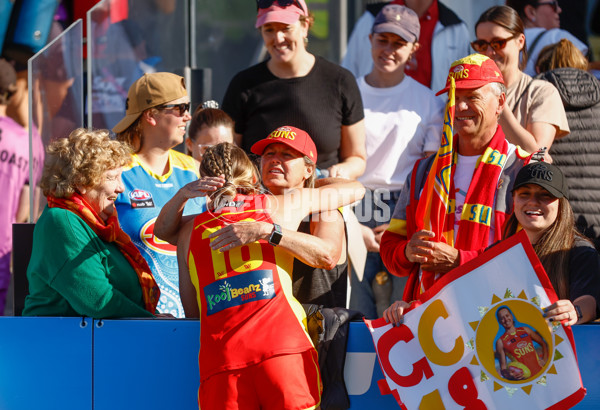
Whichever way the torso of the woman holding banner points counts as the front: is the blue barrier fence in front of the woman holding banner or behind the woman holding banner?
in front

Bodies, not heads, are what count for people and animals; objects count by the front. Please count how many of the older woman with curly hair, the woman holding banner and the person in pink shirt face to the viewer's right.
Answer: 1

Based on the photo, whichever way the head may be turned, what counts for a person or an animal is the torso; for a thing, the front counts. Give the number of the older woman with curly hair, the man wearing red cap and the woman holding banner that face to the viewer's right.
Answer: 1

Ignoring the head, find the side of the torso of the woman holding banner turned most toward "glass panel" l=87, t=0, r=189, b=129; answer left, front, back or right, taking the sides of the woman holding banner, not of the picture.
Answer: right

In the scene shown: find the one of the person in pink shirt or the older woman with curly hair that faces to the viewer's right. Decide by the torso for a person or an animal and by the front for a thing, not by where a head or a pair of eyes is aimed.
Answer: the older woman with curly hair

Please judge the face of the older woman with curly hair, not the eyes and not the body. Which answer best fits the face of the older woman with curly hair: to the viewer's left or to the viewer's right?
to the viewer's right

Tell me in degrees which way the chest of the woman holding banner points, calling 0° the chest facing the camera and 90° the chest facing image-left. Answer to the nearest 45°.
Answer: approximately 45°

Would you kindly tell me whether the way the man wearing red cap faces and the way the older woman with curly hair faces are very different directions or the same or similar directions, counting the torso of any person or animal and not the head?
very different directions

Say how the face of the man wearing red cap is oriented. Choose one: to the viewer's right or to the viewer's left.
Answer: to the viewer's left
